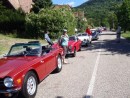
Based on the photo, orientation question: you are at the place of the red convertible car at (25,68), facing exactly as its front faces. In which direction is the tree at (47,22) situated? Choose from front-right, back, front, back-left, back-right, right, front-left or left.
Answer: back-right

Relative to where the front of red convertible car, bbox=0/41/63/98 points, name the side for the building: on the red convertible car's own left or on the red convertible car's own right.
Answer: on the red convertible car's own right

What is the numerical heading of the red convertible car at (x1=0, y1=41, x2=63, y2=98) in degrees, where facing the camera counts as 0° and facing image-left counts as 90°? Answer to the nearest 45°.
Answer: approximately 45°
